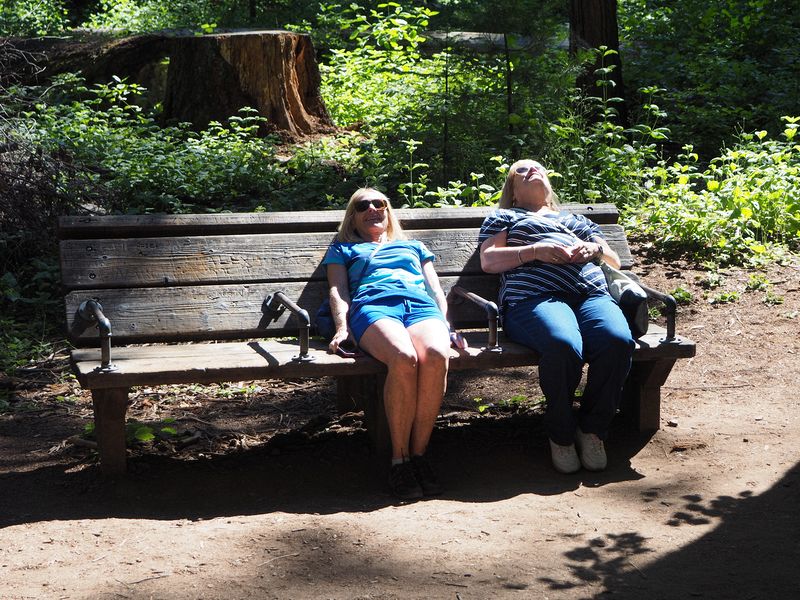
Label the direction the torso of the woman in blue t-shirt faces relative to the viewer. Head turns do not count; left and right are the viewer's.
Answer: facing the viewer

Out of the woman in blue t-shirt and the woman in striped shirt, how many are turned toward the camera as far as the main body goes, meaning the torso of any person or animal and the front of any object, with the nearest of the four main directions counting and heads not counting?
2

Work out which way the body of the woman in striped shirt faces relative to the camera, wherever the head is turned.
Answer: toward the camera

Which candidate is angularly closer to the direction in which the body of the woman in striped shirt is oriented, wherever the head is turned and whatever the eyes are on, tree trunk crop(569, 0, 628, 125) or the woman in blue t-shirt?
the woman in blue t-shirt

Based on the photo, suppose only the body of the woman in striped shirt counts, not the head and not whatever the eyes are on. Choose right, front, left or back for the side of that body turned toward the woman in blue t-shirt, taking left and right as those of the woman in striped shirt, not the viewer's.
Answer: right

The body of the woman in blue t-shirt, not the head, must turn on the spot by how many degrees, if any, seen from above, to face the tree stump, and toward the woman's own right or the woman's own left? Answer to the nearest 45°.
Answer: approximately 180°

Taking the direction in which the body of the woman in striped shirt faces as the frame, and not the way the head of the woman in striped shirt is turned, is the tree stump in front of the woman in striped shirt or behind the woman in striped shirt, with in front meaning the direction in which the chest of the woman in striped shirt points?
behind

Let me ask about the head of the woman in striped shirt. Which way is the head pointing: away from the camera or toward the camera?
toward the camera

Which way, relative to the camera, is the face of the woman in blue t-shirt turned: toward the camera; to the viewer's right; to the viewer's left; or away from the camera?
toward the camera

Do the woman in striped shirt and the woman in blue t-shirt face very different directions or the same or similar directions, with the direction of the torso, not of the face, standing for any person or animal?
same or similar directions
